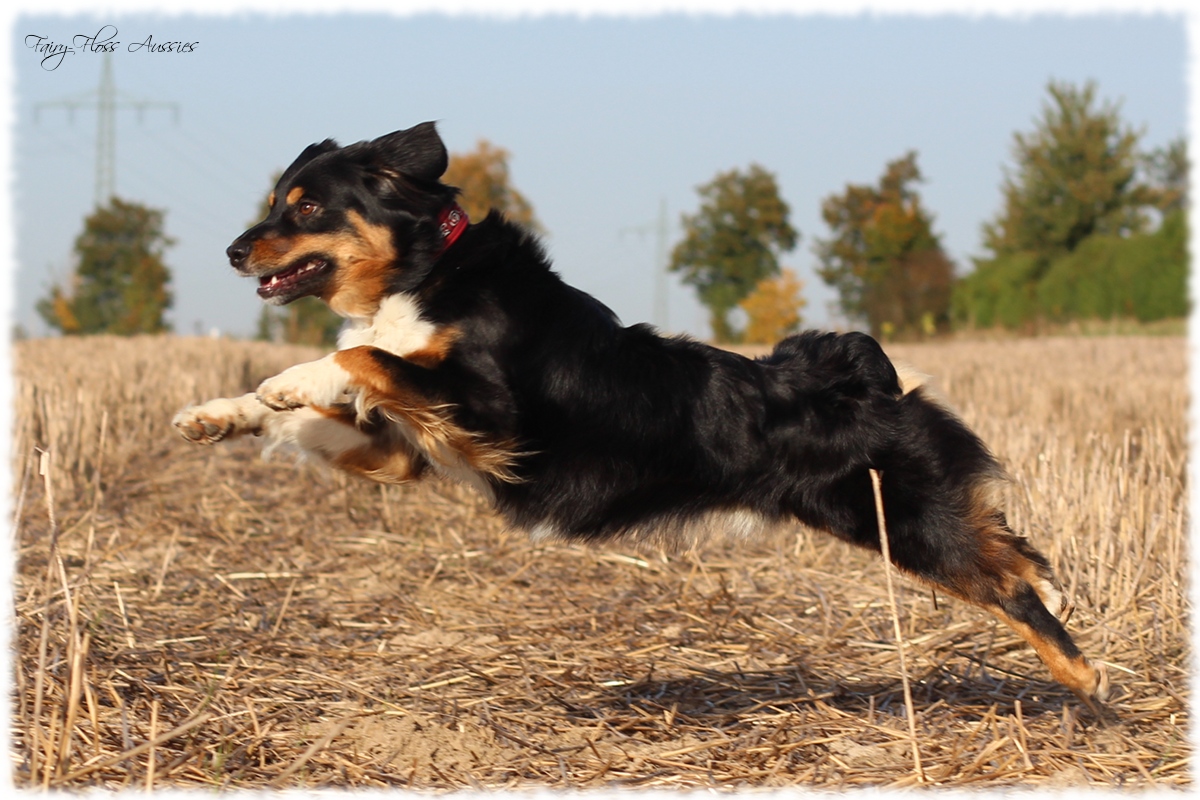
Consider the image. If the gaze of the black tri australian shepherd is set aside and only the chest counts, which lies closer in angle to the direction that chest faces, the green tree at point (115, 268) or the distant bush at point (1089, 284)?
the green tree

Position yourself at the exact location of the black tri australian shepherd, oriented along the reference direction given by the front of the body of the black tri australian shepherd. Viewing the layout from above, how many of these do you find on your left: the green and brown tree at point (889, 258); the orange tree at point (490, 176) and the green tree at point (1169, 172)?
0

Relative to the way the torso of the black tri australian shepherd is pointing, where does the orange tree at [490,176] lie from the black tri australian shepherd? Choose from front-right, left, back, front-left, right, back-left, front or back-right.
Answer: right

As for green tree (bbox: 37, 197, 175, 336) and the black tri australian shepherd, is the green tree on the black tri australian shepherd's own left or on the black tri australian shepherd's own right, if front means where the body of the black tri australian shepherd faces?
on the black tri australian shepherd's own right

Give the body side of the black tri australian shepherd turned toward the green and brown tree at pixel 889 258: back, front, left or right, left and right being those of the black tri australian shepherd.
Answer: right

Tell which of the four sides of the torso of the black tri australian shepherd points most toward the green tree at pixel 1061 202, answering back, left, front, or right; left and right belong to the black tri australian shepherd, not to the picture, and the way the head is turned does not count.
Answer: right

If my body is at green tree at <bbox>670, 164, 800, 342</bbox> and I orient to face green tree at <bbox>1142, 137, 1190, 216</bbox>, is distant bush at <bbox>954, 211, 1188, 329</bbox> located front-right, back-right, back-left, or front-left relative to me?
front-right

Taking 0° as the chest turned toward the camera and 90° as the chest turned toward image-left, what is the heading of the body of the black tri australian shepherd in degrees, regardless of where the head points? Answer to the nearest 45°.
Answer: approximately 90°

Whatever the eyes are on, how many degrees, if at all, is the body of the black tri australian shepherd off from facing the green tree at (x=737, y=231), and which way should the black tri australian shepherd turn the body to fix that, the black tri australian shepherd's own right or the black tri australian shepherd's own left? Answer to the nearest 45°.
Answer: approximately 90° to the black tri australian shepherd's own right

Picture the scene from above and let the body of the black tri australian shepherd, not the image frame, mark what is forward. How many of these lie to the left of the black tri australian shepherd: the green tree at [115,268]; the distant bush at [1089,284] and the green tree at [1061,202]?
0
